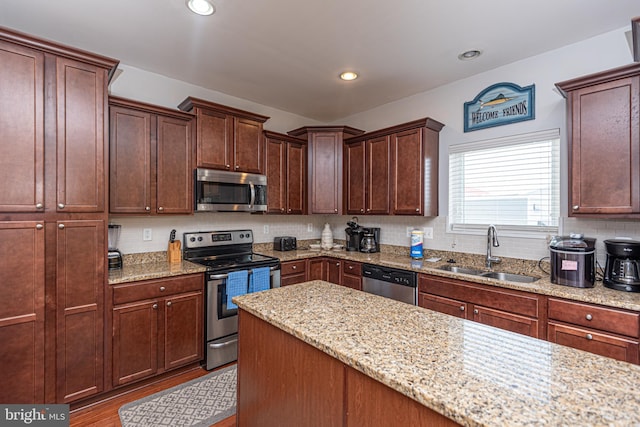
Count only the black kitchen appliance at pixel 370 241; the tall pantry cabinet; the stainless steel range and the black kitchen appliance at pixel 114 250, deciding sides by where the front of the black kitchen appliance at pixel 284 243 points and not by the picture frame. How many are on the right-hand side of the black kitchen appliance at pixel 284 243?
3

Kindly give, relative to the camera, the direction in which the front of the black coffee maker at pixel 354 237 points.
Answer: facing the viewer and to the left of the viewer

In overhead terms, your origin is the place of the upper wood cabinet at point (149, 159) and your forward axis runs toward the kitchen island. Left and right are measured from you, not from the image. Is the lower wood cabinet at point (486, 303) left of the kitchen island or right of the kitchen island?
left

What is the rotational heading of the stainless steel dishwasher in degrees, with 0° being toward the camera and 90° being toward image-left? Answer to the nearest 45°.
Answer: approximately 45°

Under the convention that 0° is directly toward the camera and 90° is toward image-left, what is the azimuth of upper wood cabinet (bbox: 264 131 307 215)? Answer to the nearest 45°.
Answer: approximately 315°

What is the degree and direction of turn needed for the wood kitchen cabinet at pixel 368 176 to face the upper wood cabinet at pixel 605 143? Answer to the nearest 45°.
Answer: approximately 90° to its left

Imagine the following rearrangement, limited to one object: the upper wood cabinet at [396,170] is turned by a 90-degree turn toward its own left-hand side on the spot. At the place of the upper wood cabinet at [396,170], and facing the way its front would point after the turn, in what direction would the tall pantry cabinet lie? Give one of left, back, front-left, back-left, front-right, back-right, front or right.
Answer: right

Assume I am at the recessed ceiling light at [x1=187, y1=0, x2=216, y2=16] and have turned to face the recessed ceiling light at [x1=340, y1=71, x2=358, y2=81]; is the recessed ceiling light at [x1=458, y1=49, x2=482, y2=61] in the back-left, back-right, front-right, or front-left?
front-right

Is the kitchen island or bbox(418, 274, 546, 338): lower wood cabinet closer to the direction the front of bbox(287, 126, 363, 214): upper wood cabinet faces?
the kitchen island

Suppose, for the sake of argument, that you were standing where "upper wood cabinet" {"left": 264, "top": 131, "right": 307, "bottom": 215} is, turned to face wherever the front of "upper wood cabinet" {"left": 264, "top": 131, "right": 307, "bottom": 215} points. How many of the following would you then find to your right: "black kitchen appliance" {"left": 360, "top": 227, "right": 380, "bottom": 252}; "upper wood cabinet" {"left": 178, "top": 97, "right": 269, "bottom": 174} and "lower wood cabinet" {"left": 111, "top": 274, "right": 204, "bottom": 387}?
2

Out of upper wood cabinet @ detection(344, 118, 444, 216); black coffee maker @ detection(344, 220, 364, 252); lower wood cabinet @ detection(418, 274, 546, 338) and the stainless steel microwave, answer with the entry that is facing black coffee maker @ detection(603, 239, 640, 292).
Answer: the stainless steel microwave

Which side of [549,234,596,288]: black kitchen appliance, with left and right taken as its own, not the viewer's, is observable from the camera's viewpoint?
front

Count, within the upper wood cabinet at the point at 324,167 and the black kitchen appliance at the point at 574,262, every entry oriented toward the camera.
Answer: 2

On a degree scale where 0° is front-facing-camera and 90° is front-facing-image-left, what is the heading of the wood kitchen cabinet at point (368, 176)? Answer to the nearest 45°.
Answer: approximately 45°

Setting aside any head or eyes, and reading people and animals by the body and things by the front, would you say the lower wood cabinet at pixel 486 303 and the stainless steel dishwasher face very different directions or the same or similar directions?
same or similar directions
